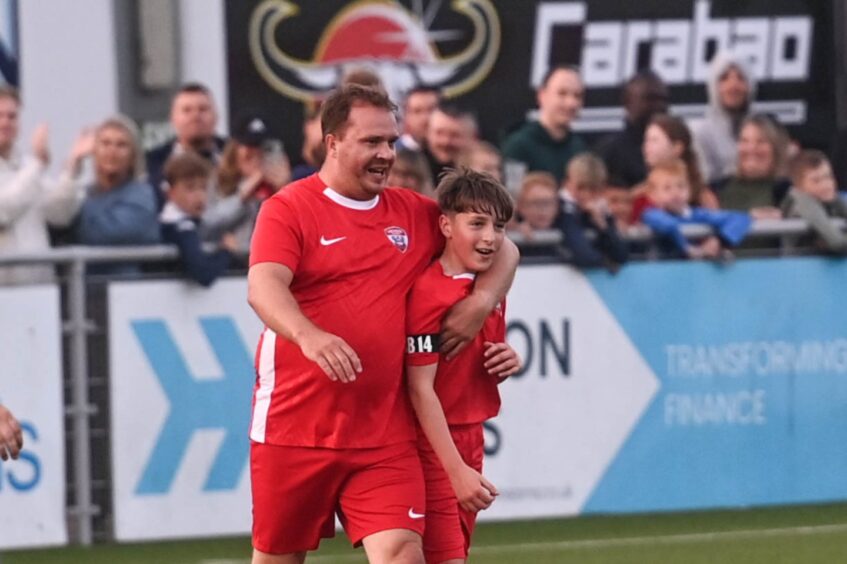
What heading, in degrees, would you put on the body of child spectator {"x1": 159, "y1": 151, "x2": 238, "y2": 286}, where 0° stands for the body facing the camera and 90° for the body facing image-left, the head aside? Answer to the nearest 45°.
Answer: approximately 315°

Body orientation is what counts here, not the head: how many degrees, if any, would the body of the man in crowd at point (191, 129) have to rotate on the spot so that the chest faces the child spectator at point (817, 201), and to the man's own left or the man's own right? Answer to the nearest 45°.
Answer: approximately 90° to the man's own left

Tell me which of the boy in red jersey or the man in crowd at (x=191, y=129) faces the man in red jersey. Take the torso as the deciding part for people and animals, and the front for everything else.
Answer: the man in crowd

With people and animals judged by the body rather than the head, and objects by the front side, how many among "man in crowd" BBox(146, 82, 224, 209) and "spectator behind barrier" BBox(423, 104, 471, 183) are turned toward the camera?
2

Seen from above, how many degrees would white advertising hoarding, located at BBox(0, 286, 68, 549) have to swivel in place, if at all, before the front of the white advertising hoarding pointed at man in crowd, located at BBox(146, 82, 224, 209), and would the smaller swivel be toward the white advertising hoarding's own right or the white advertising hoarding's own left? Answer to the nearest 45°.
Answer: approximately 135° to the white advertising hoarding's own left
